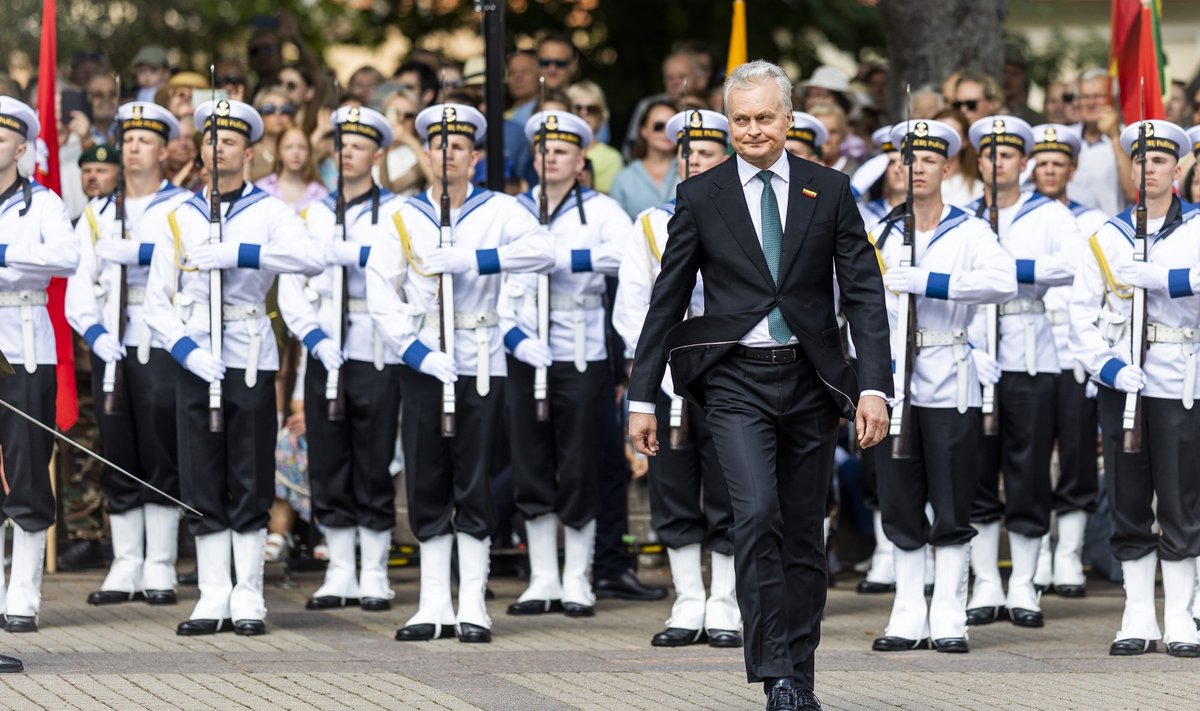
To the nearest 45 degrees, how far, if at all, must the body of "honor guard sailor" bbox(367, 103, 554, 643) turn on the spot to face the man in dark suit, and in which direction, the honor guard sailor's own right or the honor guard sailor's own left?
approximately 45° to the honor guard sailor's own left

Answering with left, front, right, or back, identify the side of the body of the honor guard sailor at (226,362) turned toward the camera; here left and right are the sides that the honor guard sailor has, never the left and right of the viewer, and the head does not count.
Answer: front

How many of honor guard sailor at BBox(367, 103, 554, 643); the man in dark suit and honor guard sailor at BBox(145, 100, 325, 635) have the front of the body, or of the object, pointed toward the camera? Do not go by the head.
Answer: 3

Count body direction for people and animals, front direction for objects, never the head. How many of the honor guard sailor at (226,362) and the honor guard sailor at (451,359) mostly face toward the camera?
2

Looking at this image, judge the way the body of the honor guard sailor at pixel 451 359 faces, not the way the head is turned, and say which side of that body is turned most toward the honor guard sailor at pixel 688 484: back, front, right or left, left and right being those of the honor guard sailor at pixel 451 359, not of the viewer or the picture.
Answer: left

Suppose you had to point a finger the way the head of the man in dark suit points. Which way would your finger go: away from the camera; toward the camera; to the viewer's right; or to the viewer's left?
toward the camera

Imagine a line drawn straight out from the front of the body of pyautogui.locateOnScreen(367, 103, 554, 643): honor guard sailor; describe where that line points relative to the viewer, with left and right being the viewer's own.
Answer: facing the viewer

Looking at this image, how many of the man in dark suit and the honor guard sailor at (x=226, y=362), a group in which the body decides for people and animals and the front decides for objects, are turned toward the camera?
2

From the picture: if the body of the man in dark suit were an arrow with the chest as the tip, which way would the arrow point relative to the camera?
toward the camera

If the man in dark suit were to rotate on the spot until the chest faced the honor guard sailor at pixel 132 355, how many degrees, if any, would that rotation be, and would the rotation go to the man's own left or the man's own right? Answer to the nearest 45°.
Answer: approximately 135° to the man's own right

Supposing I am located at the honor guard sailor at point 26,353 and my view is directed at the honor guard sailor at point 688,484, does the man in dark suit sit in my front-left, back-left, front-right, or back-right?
front-right

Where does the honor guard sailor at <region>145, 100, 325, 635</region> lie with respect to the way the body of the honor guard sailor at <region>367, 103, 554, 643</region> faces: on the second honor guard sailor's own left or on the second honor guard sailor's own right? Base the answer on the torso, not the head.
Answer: on the second honor guard sailor's own right

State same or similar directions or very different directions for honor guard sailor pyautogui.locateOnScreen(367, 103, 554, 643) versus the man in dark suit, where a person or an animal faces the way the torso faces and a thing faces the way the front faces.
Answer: same or similar directions

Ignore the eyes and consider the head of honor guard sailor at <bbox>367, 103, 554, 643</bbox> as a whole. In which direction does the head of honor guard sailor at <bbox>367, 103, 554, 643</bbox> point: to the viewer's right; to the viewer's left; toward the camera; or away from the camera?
toward the camera

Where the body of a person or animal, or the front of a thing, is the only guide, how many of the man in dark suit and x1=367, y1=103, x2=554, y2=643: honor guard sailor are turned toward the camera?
2

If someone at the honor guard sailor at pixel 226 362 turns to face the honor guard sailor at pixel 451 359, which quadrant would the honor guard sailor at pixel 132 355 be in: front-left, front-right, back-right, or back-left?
back-left

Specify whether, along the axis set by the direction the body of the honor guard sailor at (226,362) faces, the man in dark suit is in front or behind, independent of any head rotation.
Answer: in front
